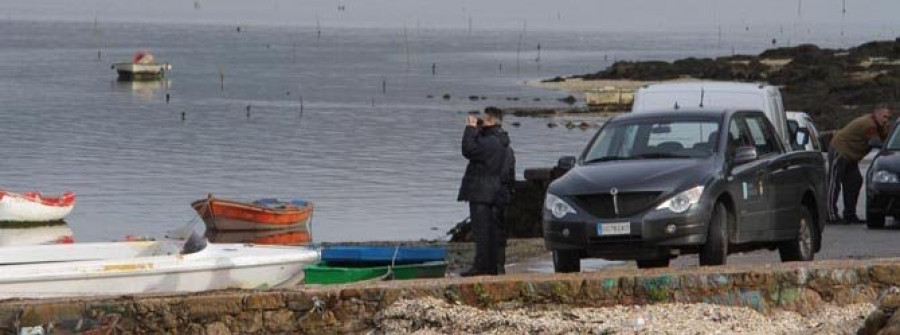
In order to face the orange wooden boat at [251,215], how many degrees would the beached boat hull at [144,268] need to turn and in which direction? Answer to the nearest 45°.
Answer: approximately 90° to its left

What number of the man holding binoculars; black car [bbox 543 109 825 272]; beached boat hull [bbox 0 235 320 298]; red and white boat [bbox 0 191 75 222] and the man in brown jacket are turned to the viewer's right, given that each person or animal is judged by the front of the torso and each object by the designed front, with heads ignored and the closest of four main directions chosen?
3

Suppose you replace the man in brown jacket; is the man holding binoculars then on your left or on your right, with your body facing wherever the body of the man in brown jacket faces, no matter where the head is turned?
on your right

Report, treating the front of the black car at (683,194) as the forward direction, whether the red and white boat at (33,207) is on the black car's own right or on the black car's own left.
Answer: on the black car's own right

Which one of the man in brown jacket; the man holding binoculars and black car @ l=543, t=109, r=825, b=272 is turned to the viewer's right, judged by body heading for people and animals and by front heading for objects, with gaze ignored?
the man in brown jacket

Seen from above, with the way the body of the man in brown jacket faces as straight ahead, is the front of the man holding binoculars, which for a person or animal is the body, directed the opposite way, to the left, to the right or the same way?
the opposite way

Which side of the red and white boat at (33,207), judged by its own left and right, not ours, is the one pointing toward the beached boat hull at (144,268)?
right

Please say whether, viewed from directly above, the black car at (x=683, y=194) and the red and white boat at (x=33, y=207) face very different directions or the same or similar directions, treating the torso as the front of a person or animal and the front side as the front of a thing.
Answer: very different directions

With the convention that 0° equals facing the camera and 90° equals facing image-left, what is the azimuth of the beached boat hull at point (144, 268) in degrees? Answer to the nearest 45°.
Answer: approximately 270°

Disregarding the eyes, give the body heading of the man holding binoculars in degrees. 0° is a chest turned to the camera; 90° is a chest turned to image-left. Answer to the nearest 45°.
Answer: approximately 90°

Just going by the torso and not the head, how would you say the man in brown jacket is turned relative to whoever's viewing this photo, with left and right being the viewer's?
facing to the right of the viewer
